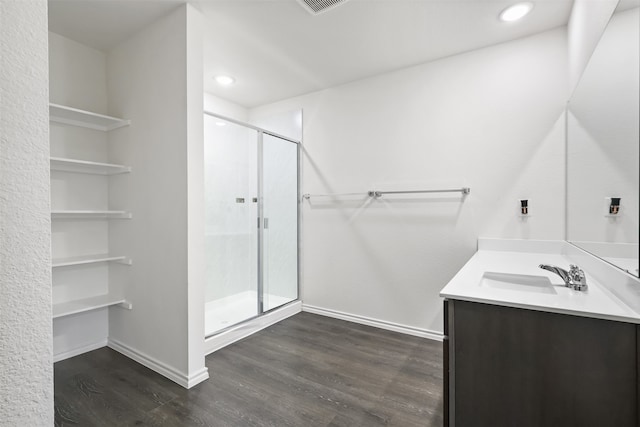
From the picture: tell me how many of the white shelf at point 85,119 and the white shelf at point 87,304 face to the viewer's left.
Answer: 0

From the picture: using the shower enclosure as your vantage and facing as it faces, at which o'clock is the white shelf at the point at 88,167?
The white shelf is roughly at 4 o'clock from the shower enclosure.

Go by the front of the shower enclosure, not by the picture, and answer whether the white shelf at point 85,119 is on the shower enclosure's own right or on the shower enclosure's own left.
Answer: on the shower enclosure's own right

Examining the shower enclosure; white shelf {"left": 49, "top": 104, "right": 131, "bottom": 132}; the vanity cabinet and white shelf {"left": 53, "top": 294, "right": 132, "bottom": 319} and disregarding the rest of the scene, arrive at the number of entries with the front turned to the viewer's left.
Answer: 1

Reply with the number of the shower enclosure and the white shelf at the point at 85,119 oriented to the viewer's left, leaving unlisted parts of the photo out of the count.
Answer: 0

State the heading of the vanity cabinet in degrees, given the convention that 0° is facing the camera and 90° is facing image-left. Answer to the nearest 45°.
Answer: approximately 90°

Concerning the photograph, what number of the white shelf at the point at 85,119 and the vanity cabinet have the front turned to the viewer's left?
1

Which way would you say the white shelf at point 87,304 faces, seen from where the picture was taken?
facing the viewer and to the right of the viewer

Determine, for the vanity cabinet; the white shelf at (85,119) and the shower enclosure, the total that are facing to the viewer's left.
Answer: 1

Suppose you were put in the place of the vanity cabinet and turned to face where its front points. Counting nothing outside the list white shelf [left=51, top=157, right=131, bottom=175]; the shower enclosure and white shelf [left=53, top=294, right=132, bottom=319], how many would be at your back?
0

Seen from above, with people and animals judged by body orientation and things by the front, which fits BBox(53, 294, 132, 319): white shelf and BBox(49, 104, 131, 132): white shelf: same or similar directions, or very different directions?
same or similar directions

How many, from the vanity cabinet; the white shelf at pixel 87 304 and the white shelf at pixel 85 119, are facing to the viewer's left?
1
